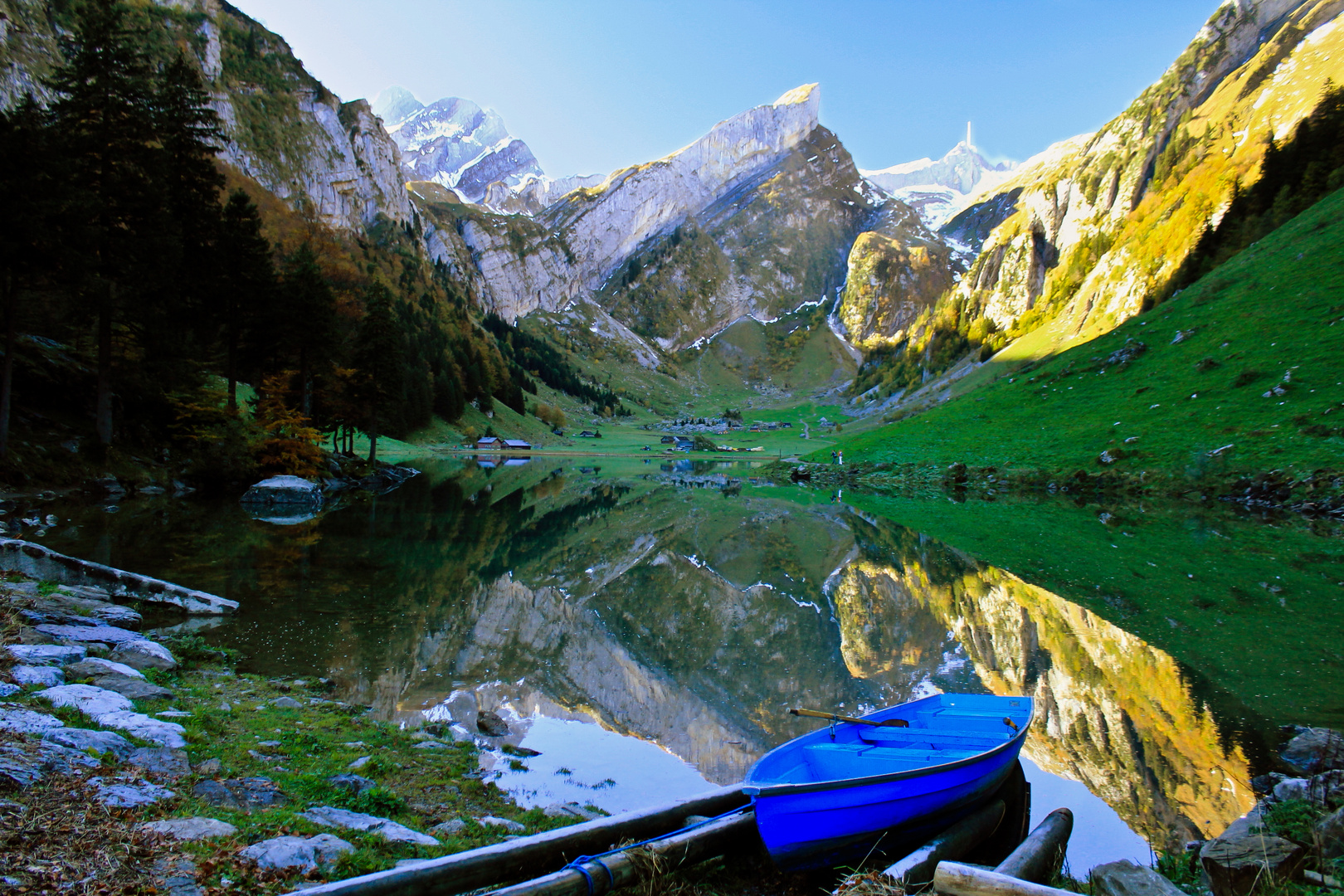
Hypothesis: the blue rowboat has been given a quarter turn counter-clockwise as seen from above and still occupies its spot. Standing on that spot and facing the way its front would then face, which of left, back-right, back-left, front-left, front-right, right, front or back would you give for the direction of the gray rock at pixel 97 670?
back-right

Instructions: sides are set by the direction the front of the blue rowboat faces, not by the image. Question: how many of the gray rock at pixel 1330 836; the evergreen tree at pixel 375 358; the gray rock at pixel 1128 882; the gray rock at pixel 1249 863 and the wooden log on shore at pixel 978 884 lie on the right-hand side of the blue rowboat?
1

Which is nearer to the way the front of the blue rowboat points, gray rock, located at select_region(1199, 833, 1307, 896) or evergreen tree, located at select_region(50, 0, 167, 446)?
the evergreen tree

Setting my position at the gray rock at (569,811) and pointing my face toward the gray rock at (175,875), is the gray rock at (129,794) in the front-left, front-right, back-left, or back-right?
front-right

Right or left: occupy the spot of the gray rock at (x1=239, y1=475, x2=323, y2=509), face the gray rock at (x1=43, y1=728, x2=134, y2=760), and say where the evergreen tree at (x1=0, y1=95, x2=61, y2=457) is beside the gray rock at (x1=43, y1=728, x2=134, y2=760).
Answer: right

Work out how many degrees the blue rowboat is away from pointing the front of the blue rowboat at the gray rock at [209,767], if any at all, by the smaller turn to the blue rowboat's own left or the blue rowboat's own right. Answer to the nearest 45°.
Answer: approximately 45° to the blue rowboat's own right

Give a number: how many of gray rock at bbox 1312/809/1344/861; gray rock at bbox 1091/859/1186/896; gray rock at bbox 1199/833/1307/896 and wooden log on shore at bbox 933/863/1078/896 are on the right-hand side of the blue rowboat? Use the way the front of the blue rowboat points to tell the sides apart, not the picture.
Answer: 0

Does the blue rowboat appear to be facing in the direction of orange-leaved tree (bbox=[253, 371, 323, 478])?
no

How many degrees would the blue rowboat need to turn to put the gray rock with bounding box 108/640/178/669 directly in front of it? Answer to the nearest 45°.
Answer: approximately 45° to its right

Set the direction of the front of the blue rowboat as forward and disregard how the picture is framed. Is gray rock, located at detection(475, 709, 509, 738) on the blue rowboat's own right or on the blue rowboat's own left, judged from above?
on the blue rowboat's own right

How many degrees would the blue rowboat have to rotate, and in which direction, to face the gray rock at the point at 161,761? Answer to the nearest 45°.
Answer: approximately 45° to its right

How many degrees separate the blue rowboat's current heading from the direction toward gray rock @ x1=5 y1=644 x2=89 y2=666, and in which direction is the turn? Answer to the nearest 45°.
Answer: approximately 45° to its right

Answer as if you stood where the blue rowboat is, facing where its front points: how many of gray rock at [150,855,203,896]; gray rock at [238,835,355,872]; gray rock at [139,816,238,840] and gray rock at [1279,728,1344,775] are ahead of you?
3

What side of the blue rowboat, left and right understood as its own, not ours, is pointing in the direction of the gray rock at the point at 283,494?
right

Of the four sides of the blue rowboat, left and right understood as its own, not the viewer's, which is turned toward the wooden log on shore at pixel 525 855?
front

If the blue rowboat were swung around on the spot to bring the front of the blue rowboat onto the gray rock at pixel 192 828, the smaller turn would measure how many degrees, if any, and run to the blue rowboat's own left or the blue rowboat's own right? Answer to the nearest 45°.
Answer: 0° — it already faces it

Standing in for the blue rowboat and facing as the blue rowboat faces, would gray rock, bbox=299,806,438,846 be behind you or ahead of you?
ahead

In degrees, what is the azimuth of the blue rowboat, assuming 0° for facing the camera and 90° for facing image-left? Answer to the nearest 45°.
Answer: approximately 45°

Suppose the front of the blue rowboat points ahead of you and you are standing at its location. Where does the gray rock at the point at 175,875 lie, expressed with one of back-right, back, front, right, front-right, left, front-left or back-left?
front
